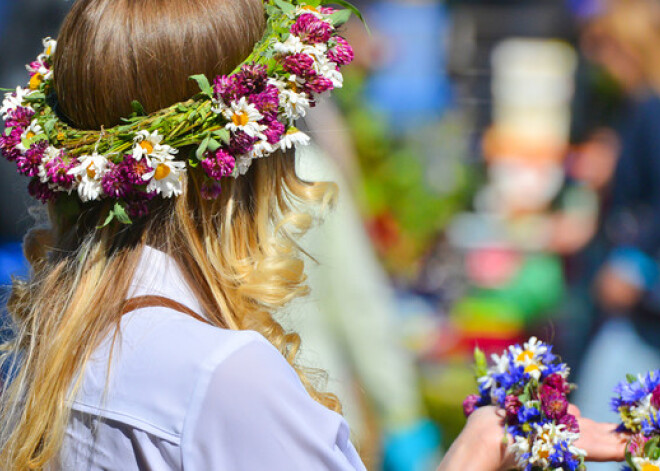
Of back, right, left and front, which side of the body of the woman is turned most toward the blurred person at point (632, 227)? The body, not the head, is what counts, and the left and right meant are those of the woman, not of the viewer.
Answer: front

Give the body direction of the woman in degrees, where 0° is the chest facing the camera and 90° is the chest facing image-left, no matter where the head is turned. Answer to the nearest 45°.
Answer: approximately 225°

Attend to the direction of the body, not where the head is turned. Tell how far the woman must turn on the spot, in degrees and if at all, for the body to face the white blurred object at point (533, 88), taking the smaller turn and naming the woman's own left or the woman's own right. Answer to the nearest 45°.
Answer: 0° — they already face it
